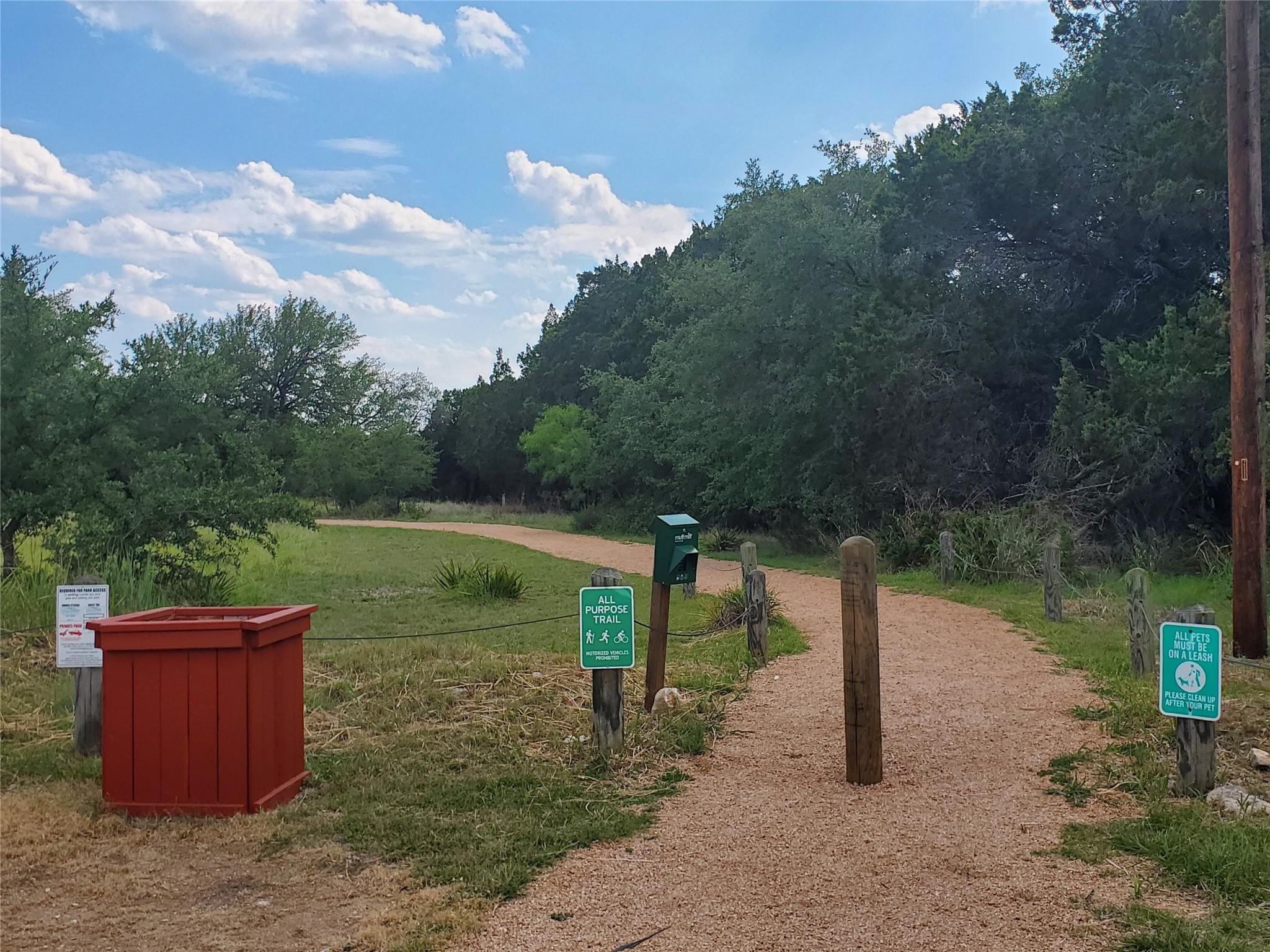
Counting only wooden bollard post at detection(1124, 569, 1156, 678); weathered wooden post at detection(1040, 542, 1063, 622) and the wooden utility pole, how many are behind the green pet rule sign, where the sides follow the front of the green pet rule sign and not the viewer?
3

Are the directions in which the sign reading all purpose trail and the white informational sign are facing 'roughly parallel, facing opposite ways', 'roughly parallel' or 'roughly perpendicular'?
roughly parallel

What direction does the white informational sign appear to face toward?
toward the camera

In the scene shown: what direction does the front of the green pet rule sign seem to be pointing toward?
toward the camera

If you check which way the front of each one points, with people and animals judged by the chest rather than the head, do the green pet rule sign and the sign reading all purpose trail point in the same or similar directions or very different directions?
same or similar directions

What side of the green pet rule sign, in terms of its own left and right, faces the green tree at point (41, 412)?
right

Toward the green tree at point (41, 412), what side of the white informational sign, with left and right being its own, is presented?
back

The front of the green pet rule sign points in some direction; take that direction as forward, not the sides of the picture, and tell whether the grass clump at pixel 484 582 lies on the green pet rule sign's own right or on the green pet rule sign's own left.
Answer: on the green pet rule sign's own right

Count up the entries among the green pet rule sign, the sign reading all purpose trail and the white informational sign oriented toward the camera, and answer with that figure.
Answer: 3

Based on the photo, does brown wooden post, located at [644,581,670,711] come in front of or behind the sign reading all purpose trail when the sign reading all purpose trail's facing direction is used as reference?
behind

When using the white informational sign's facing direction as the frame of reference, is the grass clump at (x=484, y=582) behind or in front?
behind
